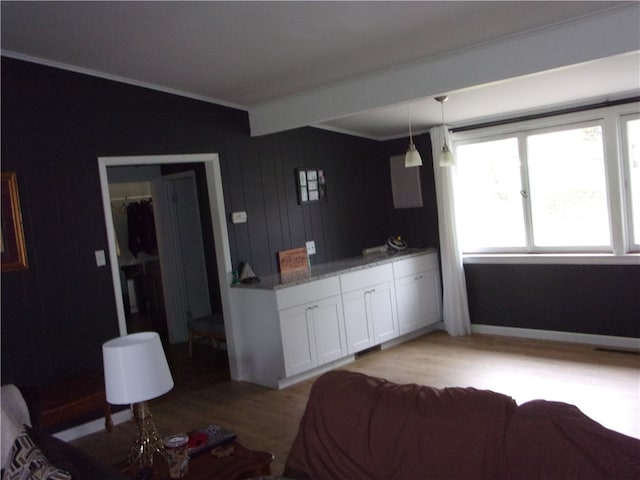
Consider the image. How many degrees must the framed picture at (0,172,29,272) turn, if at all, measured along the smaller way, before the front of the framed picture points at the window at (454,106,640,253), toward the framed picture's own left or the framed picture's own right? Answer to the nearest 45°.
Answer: approximately 45° to the framed picture's own left

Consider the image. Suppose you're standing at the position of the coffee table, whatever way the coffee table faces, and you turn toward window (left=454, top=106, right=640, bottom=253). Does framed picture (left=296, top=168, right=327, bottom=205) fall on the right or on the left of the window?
left

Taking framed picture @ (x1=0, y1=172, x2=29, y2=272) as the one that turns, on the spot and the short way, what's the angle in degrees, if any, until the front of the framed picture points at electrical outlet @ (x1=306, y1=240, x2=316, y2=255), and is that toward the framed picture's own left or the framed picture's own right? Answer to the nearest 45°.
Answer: approximately 45° to the framed picture's own left

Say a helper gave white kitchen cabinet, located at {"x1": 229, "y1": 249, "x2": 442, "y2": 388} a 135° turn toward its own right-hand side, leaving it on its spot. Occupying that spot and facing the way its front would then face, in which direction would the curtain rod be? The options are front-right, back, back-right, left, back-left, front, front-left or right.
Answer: back

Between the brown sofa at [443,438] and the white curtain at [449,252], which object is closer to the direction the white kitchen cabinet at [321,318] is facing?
the brown sofa

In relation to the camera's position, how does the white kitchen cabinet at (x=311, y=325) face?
facing the viewer and to the right of the viewer

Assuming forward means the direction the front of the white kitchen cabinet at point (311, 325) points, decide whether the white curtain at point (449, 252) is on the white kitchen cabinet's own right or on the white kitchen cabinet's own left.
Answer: on the white kitchen cabinet's own left

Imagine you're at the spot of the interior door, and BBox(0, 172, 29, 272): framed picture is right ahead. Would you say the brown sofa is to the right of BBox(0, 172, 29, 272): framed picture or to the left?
left

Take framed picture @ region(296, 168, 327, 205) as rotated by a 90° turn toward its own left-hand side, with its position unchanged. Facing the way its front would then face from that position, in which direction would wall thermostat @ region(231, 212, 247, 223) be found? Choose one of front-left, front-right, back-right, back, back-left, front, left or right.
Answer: back

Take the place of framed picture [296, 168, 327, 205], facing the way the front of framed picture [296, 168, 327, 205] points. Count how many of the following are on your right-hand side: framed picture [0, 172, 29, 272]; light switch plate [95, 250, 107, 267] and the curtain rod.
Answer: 2

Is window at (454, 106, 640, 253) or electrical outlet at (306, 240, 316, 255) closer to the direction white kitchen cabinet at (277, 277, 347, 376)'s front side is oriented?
the window

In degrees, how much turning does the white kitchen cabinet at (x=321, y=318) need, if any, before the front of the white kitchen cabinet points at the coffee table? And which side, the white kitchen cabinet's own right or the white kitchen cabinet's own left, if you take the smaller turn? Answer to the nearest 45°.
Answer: approximately 45° to the white kitchen cabinet's own right
